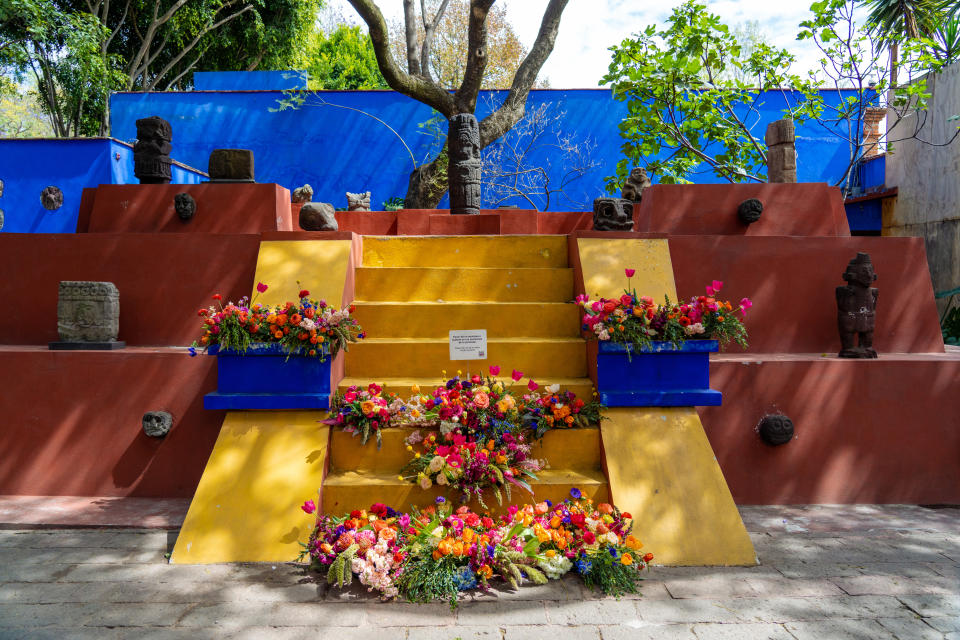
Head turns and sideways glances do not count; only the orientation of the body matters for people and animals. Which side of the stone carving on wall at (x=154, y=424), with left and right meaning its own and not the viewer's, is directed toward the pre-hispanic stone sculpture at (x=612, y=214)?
left

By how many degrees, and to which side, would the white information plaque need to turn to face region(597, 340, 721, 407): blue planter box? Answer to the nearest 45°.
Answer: approximately 90° to its left

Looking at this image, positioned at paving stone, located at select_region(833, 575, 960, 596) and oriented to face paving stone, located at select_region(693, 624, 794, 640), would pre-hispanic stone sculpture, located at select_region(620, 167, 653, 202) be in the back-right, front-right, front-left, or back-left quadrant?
back-right

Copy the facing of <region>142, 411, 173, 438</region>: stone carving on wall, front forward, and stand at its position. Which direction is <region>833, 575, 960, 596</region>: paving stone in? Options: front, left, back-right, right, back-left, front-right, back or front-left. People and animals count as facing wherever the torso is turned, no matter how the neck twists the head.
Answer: front-left

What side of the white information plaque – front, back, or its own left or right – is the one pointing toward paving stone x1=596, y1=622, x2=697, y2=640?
front

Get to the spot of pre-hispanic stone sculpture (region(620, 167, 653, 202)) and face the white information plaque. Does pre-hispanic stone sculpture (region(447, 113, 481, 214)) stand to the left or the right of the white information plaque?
right

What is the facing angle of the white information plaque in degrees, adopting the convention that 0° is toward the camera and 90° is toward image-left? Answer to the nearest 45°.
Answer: approximately 0°

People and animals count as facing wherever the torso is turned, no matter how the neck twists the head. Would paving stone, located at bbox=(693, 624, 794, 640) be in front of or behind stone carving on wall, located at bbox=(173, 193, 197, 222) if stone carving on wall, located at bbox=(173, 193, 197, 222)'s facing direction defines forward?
in front

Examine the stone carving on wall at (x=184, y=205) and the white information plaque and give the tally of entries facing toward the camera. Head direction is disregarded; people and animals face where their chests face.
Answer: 2

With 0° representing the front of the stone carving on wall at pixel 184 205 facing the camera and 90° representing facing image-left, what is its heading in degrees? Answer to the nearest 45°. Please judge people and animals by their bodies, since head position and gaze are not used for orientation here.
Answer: approximately 0°

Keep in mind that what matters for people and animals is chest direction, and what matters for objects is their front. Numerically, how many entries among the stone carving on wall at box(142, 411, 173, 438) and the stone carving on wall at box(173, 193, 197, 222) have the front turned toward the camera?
2
